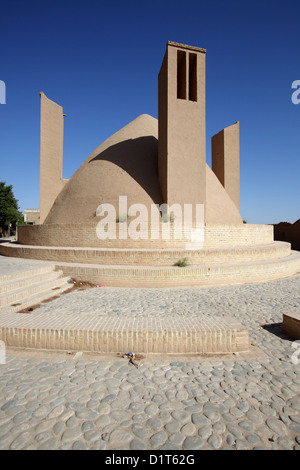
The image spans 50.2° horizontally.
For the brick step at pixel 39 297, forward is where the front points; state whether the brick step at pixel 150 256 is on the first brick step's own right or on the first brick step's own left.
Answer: on the first brick step's own left

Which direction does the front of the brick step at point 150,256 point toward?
toward the camera

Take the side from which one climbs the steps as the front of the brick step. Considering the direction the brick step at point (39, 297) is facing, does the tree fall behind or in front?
behind

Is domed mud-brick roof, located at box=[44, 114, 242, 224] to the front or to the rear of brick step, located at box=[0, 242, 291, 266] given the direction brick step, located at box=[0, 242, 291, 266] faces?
to the rear

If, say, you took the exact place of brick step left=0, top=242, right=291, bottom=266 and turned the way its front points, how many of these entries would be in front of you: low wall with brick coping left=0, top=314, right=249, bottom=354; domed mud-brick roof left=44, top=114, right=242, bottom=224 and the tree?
1

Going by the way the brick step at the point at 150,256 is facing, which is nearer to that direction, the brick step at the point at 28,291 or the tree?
the brick step

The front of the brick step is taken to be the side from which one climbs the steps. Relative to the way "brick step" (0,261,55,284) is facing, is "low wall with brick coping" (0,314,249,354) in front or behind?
in front
